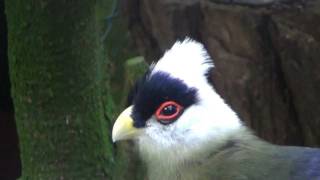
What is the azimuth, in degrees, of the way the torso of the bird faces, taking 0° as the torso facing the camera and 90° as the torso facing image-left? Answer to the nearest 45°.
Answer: approximately 90°

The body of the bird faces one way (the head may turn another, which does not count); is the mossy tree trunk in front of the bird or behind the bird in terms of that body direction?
in front
